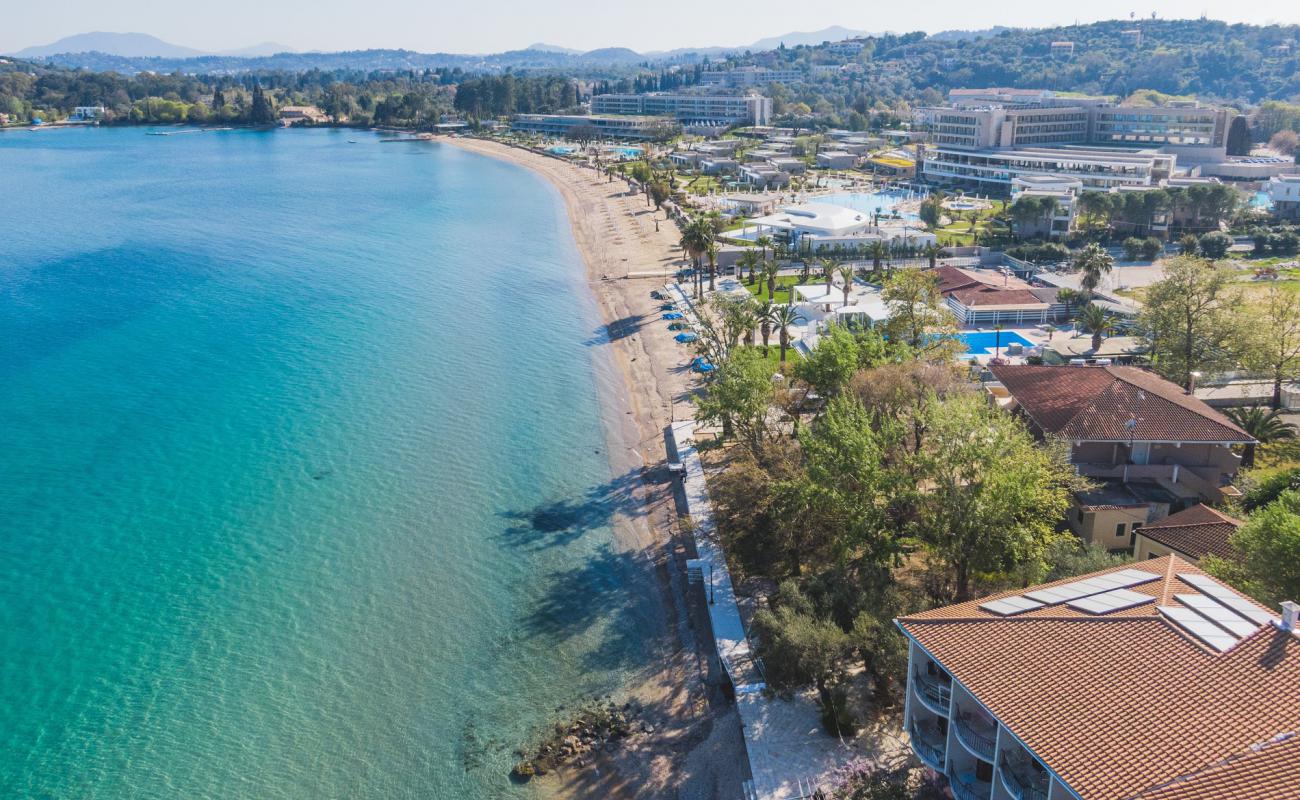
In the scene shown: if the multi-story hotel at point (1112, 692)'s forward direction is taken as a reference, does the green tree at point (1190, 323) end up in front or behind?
behind

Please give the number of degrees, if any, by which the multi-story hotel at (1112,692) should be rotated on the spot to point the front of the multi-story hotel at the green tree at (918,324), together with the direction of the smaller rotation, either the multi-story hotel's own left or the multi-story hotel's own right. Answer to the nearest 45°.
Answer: approximately 135° to the multi-story hotel's own right

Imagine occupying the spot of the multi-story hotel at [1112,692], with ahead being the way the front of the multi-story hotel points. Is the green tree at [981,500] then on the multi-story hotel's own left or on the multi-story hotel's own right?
on the multi-story hotel's own right

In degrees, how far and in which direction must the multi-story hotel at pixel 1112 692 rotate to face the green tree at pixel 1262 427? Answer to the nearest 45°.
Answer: approximately 135° to its right

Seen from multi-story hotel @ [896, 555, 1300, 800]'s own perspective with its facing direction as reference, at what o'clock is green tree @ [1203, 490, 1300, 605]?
The green tree is roughly at 5 o'clock from the multi-story hotel.

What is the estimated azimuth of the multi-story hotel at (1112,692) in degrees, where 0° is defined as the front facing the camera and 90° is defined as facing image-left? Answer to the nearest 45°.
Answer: approximately 45°

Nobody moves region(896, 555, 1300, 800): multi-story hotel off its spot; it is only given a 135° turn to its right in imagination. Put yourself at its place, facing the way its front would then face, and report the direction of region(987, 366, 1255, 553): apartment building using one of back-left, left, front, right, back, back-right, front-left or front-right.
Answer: front
